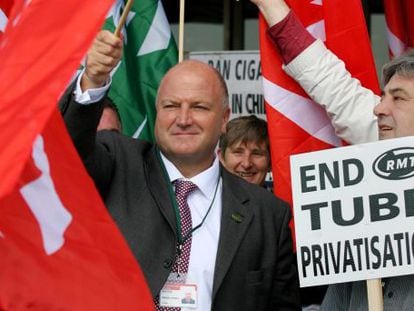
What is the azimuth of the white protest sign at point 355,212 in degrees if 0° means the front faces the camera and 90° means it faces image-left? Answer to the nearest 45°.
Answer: approximately 0°

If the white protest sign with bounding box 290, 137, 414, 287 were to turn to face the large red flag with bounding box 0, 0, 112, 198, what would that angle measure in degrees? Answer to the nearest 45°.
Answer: approximately 45° to its right

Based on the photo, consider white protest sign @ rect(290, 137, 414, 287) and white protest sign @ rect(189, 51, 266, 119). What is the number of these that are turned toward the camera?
2

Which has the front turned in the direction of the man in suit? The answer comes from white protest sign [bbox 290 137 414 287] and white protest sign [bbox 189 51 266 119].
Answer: white protest sign [bbox 189 51 266 119]

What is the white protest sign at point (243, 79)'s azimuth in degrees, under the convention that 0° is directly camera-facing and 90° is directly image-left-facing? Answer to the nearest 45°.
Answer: approximately 0°
